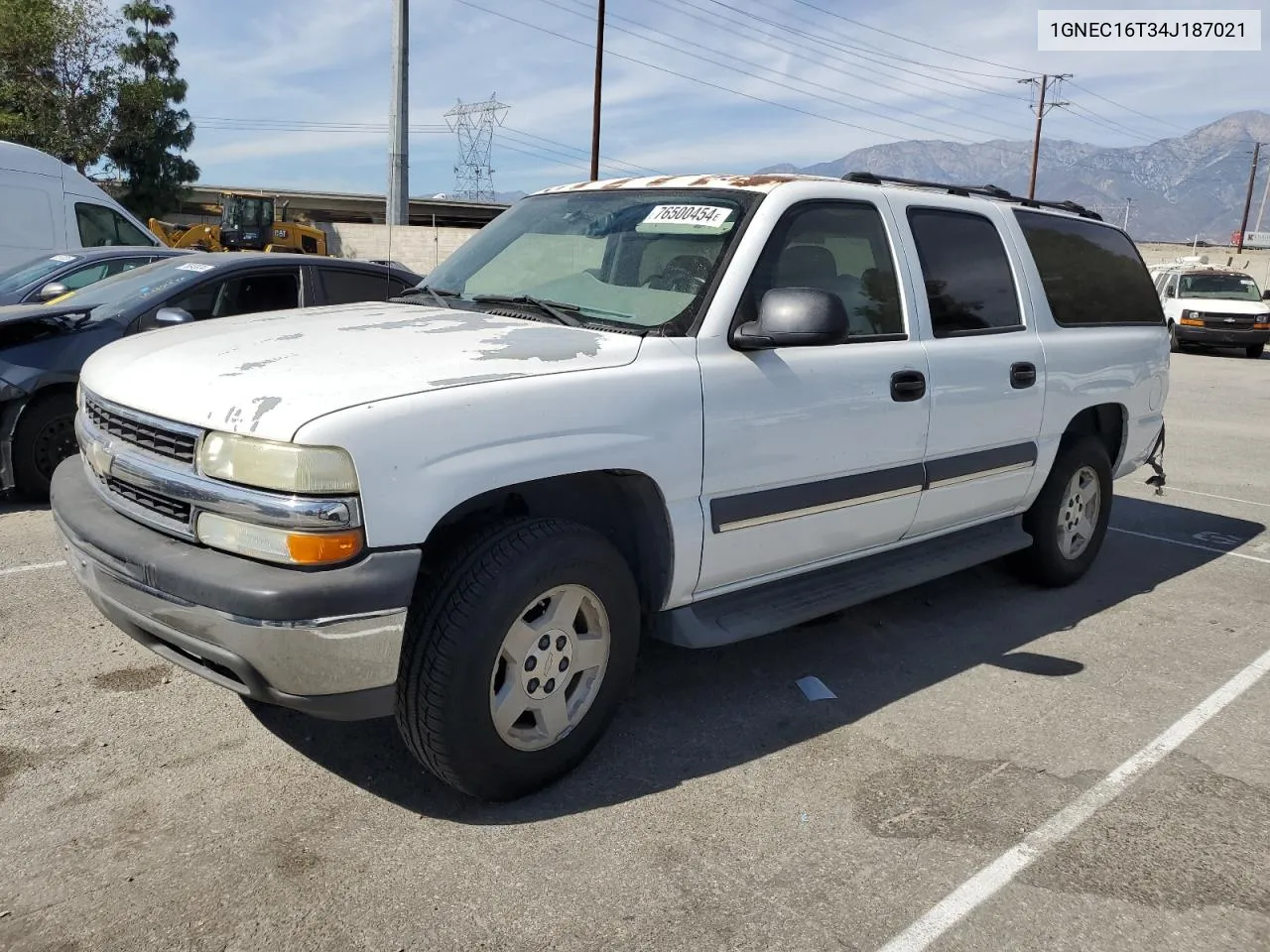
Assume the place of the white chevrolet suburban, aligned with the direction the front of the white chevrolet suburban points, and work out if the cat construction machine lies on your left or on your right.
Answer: on your right

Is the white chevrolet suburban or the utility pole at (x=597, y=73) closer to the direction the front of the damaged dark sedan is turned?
the white chevrolet suburban

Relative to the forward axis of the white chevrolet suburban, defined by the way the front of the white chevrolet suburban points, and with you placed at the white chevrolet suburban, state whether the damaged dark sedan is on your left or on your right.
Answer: on your right

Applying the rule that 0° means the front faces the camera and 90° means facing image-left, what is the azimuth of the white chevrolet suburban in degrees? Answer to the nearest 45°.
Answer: approximately 45°

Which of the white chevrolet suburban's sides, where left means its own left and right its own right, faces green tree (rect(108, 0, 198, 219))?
right

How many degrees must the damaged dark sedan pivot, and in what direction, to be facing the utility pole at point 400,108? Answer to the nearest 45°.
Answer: approximately 135° to its right

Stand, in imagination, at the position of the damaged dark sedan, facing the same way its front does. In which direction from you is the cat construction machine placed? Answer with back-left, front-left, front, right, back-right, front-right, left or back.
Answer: back-right

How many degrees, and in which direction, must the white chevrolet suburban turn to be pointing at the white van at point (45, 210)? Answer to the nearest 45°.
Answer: approximately 90° to its right

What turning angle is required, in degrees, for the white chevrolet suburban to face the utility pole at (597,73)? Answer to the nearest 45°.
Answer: approximately 135° to its right

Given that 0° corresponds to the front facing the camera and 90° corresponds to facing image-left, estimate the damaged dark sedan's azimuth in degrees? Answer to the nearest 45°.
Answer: approximately 45°
